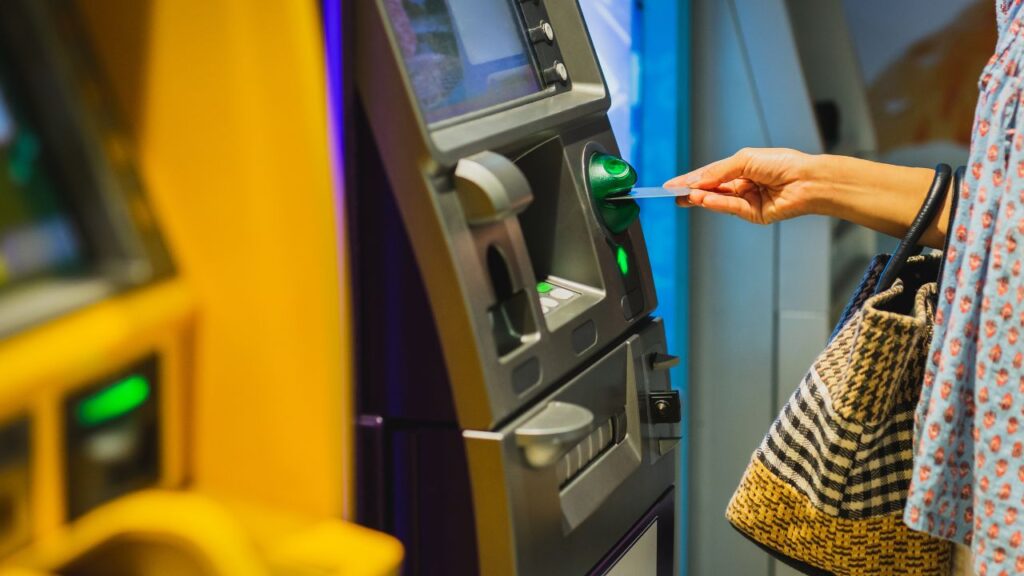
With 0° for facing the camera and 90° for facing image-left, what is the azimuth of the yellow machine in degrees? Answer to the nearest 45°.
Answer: approximately 315°
